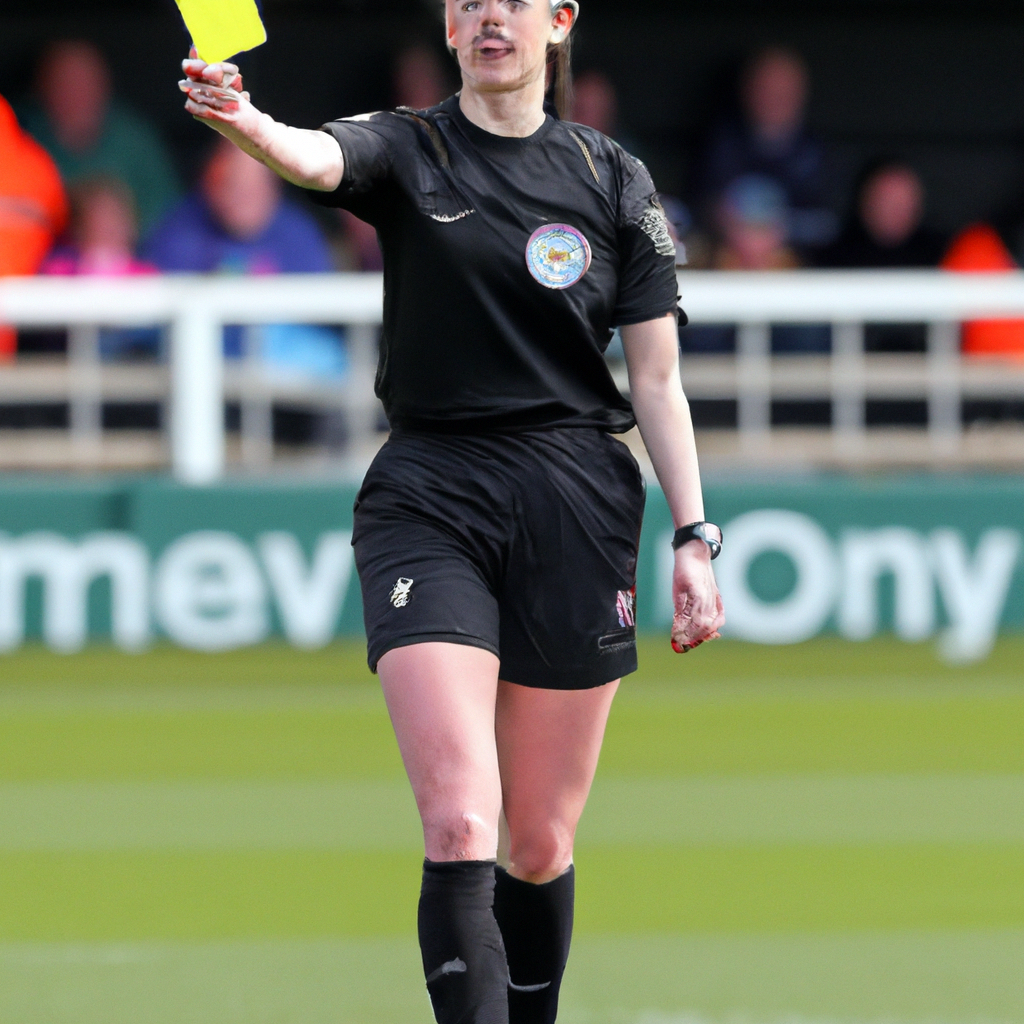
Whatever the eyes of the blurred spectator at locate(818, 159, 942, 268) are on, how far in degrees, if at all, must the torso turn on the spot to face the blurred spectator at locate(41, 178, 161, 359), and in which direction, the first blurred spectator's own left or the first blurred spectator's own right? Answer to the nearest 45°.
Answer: approximately 90° to the first blurred spectator's own right

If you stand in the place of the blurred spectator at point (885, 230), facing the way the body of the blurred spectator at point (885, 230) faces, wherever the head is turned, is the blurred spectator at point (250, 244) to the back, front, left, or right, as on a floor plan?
right

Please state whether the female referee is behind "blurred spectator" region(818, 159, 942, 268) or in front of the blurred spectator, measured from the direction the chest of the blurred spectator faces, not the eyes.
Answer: in front

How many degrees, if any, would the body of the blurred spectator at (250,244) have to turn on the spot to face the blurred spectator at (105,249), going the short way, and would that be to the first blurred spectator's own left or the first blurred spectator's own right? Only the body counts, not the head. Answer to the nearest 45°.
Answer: approximately 90° to the first blurred spectator's own right

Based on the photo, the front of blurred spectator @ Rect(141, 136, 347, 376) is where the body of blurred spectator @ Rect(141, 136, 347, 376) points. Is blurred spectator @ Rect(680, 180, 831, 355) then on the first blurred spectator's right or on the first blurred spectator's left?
on the first blurred spectator's left

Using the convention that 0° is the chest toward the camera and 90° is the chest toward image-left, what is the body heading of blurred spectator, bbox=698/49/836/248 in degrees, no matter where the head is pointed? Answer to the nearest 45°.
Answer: approximately 0°

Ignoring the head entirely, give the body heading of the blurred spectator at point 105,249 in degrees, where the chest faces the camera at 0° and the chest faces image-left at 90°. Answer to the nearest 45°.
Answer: approximately 0°
